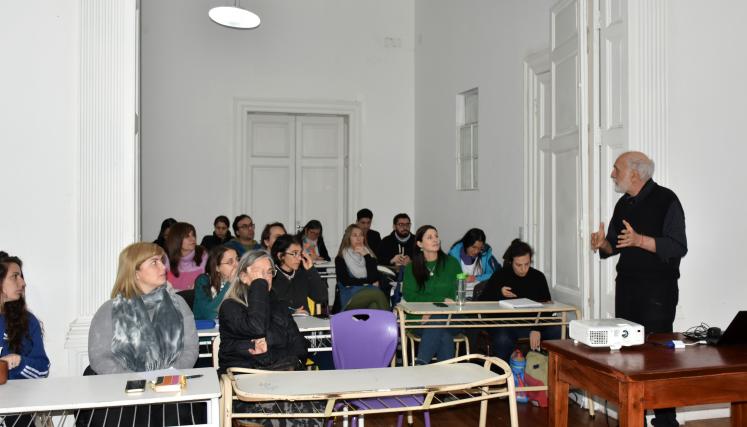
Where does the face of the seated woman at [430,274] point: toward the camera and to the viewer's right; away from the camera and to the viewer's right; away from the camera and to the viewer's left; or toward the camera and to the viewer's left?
toward the camera and to the viewer's right

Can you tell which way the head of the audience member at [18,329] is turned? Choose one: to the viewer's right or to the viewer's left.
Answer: to the viewer's right

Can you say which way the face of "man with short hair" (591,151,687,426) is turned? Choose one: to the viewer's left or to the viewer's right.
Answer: to the viewer's left

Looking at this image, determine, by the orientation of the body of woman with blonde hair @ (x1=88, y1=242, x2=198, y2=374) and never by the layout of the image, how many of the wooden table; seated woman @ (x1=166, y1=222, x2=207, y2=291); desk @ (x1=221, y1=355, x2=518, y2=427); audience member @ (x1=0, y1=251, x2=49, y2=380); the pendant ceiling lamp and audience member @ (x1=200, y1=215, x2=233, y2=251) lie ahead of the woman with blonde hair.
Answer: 2

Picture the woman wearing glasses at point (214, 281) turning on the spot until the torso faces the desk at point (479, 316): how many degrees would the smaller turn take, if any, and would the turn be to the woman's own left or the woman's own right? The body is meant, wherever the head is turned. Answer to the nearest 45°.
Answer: approximately 45° to the woman's own left

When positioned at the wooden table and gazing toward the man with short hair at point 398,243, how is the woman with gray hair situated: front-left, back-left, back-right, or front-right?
front-left

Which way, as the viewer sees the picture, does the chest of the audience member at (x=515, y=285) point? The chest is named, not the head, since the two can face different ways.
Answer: toward the camera

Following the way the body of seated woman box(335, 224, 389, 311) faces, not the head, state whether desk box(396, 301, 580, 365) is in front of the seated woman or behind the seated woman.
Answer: in front

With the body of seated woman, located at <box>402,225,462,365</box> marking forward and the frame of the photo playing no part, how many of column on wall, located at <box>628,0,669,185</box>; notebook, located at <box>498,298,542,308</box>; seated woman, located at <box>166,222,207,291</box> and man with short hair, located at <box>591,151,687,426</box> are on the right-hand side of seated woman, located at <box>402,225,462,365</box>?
1

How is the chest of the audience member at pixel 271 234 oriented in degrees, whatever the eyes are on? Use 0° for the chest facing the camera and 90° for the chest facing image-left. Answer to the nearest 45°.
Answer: approximately 315°

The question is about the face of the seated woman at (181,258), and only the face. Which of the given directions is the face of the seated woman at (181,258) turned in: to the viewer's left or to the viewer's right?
to the viewer's right

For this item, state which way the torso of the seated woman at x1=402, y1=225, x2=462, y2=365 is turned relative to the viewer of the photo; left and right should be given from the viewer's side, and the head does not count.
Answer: facing the viewer

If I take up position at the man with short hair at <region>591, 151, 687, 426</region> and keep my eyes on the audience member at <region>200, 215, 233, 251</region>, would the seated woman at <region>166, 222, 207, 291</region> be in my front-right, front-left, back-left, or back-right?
front-left

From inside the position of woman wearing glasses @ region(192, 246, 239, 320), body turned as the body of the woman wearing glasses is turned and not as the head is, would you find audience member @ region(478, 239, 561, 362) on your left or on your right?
on your left

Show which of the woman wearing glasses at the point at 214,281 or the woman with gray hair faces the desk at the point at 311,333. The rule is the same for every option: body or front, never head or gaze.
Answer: the woman wearing glasses

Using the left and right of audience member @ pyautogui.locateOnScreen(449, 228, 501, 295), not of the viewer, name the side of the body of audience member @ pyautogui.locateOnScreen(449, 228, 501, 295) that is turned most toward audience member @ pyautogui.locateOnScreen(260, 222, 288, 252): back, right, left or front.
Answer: right

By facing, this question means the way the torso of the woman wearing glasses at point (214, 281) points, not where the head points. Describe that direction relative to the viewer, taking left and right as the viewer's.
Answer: facing the viewer and to the right of the viewer

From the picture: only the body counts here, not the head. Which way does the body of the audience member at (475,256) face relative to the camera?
toward the camera

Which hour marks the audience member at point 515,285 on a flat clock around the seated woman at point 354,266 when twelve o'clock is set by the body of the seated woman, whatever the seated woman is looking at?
The audience member is roughly at 12 o'clock from the seated woman.

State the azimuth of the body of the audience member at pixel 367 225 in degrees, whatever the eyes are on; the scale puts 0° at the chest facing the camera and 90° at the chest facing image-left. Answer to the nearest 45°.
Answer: approximately 315°
